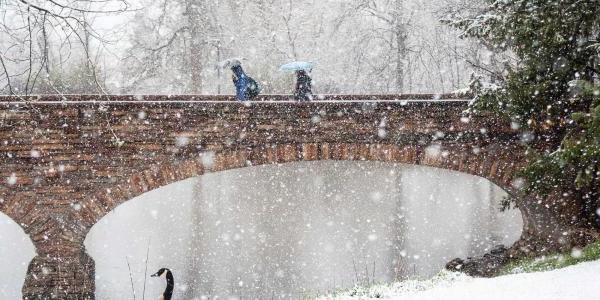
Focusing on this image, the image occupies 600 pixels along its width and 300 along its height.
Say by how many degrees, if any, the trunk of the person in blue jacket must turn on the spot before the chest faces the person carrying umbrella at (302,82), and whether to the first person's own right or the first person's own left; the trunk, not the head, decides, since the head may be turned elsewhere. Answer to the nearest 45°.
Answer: approximately 135° to the first person's own right

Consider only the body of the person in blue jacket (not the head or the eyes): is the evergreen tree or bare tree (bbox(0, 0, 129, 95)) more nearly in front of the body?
the bare tree

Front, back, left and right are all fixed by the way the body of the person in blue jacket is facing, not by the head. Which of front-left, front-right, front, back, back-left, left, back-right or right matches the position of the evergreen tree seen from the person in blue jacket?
back-left

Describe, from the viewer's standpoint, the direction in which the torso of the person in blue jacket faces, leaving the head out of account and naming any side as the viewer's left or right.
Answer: facing to the left of the viewer
